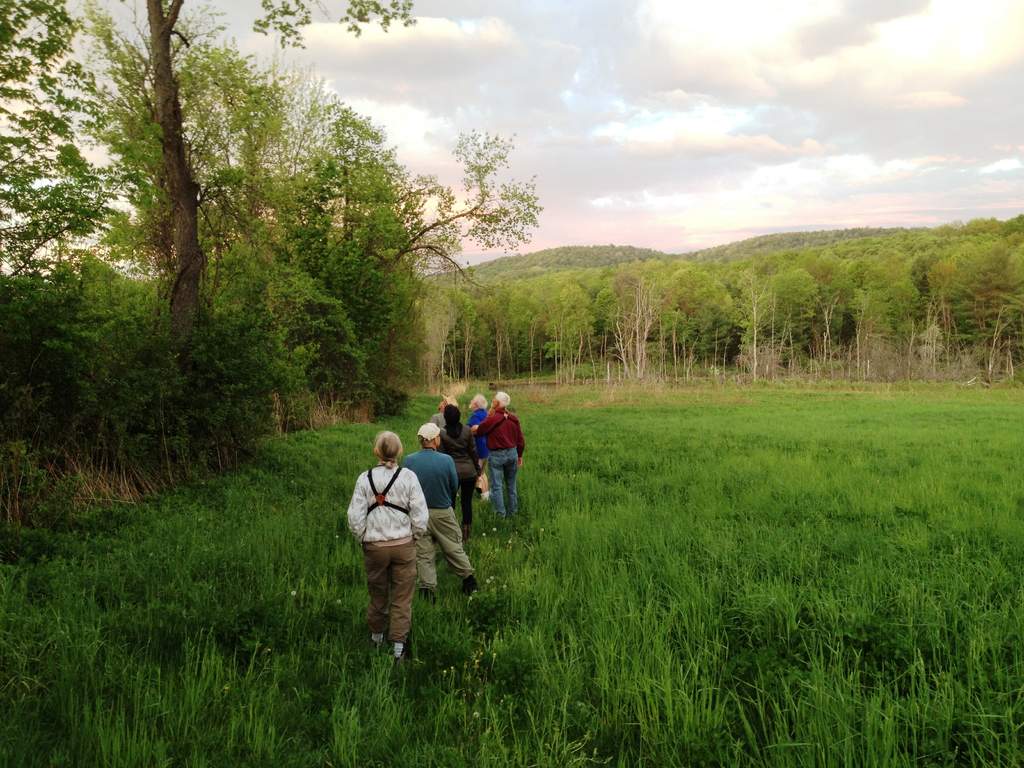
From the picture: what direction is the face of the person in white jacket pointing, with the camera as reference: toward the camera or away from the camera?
away from the camera

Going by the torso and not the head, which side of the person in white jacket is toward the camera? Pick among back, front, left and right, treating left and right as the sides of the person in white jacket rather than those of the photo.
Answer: back

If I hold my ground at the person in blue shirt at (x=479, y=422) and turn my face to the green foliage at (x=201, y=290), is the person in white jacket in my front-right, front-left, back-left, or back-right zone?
back-left
